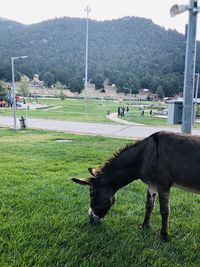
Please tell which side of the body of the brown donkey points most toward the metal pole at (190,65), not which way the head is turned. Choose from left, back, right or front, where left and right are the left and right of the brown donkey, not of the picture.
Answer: right

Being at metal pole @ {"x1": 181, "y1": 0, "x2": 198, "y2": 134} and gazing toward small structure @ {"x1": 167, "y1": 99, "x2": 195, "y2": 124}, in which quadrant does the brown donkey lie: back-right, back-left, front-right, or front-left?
back-left

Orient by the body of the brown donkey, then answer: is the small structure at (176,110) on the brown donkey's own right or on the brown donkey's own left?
on the brown donkey's own right

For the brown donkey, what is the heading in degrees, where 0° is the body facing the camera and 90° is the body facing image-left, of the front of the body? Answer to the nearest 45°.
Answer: approximately 90°
